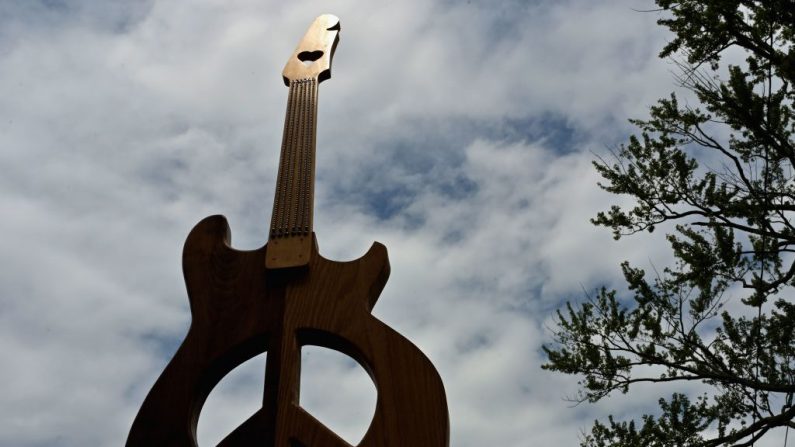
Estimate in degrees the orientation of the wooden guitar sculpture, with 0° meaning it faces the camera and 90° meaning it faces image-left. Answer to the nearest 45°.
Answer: approximately 0°
